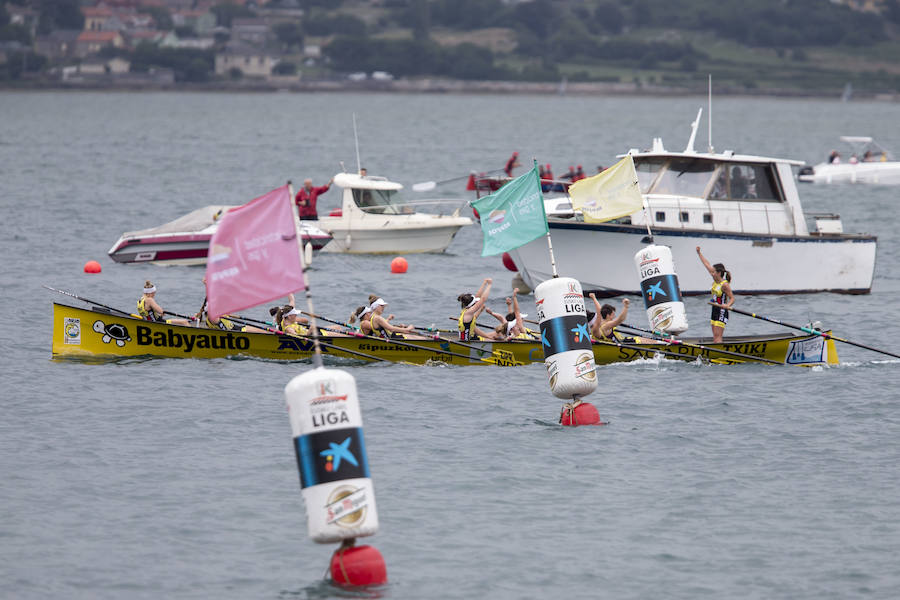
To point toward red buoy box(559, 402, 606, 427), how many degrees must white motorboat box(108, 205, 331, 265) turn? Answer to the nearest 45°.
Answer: approximately 90° to its left

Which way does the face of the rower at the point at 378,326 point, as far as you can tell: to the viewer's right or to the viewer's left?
to the viewer's right

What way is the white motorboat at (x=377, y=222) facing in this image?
to the viewer's right

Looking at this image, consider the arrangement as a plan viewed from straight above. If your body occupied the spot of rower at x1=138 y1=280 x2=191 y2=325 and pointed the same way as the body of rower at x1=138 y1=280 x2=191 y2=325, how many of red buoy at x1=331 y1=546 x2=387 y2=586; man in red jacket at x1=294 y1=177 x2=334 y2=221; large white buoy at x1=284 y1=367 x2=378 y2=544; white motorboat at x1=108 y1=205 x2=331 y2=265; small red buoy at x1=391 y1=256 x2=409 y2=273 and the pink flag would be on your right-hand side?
3

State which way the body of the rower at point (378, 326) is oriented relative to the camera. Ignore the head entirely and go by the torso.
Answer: to the viewer's right

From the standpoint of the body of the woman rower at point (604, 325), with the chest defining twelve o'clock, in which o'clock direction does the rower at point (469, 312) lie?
The rower is roughly at 6 o'clock from the woman rower.

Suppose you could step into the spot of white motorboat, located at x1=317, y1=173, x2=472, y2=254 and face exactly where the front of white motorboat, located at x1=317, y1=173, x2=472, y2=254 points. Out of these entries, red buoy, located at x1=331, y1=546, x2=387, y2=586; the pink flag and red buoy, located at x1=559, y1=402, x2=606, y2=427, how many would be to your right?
3

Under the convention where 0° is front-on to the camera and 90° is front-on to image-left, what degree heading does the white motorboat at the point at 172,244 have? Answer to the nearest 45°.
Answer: approximately 90°

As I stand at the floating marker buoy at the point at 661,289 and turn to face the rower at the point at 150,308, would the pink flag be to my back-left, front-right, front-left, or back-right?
front-left

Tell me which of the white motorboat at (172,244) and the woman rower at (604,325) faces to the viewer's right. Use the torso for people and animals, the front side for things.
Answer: the woman rower

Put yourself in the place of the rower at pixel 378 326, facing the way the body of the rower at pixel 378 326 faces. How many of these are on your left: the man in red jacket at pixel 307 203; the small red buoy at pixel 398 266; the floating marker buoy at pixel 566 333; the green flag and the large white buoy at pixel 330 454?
2

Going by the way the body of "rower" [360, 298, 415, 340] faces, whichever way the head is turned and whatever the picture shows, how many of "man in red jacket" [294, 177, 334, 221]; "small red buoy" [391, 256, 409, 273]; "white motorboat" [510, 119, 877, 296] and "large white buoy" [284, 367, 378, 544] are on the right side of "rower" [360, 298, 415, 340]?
1

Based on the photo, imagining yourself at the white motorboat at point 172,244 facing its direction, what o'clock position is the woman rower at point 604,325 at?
The woman rower is roughly at 8 o'clock from the white motorboat.

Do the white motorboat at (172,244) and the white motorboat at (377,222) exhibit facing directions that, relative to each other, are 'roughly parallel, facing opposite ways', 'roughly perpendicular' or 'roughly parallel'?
roughly parallel, facing opposite ways

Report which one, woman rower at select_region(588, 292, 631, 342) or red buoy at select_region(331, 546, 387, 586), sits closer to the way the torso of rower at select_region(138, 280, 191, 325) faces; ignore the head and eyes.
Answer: the woman rower

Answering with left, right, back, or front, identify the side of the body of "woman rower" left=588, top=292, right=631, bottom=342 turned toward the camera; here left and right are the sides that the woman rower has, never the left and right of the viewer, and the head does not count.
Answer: right

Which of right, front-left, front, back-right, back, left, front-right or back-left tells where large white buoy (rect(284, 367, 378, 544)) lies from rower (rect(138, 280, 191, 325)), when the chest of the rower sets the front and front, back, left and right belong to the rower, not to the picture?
right

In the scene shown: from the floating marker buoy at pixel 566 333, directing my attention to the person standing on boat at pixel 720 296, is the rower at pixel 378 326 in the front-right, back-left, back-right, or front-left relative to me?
front-left

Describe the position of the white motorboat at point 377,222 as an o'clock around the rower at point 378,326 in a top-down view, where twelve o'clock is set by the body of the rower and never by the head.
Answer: The white motorboat is roughly at 9 o'clock from the rower.
